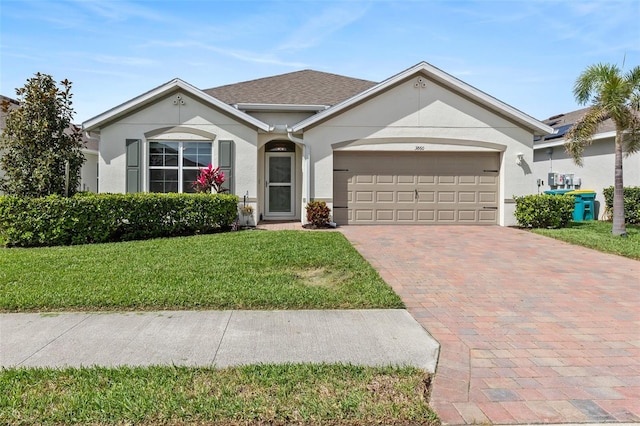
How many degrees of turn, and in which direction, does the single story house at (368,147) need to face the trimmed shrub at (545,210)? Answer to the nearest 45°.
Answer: approximately 90° to its left

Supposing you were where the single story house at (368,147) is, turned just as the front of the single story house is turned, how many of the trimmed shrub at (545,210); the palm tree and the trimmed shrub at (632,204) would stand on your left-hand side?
3

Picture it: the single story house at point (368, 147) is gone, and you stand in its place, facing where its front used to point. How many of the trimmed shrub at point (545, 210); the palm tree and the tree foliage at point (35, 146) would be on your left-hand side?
2

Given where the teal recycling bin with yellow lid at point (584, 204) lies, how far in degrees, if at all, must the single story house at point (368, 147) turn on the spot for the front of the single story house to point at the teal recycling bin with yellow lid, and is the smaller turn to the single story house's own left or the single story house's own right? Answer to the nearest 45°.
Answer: approximately 90° to the single story house's own left

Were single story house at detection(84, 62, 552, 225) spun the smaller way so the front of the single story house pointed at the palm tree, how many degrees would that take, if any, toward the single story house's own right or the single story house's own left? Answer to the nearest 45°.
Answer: approximately 90° to the single story house's own left

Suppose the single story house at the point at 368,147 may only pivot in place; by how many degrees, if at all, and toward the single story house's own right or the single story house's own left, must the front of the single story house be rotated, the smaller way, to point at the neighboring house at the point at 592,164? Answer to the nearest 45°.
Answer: approximately 90° to the single story house's own left
